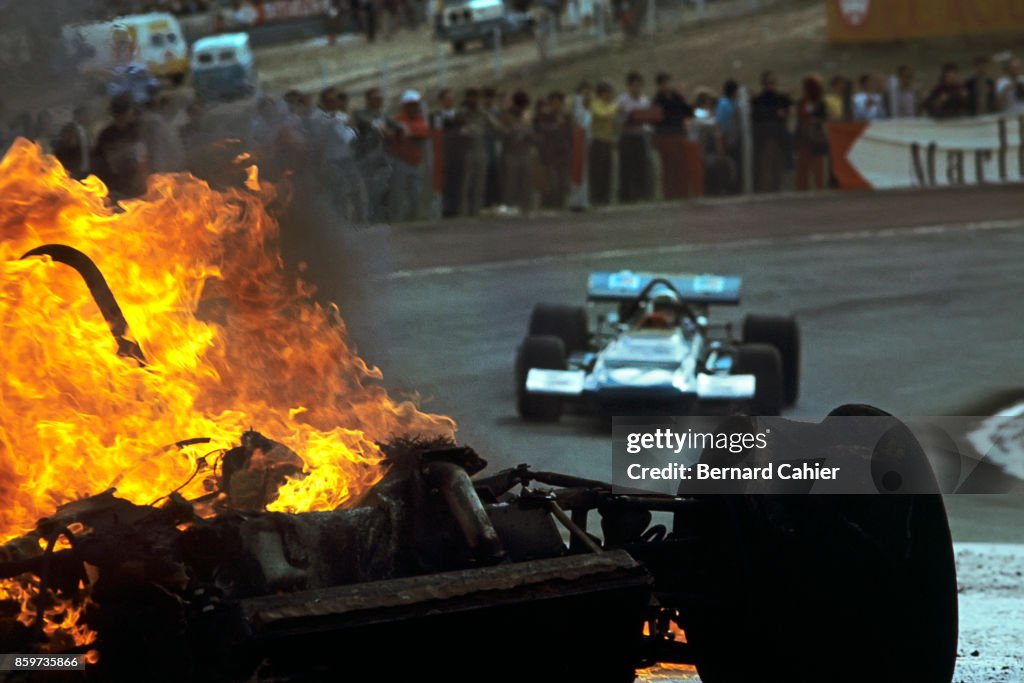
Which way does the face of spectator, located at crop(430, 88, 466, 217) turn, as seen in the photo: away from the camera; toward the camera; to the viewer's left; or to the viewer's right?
toward the camera

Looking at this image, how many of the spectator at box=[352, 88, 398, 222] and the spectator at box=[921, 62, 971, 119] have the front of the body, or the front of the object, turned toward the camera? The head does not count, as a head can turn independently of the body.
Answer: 2

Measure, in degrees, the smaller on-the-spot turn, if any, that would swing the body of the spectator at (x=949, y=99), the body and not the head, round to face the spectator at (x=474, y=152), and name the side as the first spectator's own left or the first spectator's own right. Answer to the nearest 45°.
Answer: approximately 45° to the first spectator's own right

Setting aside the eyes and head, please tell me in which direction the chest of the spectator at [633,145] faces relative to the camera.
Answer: toward the camera

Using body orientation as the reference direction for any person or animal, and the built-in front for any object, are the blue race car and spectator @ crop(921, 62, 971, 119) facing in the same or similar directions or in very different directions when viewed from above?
same or similar directions

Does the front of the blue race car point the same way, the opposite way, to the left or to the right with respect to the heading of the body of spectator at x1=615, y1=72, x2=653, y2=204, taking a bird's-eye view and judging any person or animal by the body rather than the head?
the same way

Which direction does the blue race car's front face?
toward the camera

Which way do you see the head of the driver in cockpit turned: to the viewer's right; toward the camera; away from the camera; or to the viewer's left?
toward the camera

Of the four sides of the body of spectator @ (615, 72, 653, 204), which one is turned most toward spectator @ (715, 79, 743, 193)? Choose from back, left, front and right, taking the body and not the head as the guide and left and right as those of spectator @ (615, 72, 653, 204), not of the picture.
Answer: left

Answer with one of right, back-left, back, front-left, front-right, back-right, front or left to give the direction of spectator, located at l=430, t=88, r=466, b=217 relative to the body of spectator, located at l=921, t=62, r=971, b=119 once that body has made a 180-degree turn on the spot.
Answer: back-left

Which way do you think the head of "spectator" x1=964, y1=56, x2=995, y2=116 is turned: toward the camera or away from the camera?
toward the camera

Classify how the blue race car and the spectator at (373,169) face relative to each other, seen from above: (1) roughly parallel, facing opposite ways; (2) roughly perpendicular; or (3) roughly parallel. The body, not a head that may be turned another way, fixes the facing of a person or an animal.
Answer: roughly parallel

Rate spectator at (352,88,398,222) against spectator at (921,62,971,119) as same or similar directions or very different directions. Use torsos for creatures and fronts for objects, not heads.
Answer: same or similar directions

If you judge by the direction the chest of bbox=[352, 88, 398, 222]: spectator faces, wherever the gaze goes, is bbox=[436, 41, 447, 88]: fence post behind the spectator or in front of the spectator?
behind

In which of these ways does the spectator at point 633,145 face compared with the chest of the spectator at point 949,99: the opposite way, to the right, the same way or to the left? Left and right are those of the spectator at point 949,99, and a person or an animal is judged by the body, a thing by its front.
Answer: the same way

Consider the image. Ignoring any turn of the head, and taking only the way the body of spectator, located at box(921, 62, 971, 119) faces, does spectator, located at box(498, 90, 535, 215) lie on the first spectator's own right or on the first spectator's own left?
on the first spectator's own right

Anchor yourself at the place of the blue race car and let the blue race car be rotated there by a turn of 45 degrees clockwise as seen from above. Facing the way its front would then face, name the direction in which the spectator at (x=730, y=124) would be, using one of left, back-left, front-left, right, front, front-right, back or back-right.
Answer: back-right

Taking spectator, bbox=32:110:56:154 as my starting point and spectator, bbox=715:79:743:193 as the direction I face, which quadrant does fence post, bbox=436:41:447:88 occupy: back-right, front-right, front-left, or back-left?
front-left
